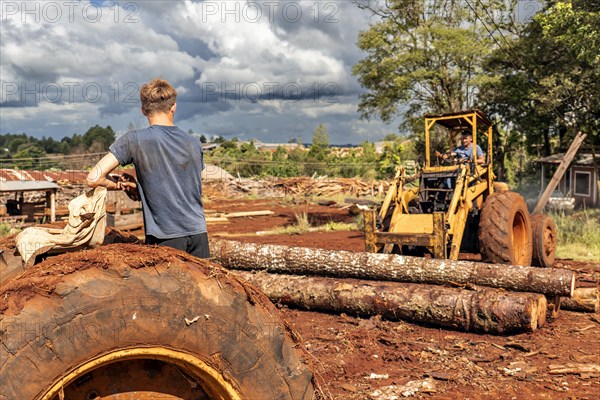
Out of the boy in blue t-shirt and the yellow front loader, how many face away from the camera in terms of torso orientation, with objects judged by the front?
1

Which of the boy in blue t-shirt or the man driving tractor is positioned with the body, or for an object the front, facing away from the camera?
the boy in blue t-shirt

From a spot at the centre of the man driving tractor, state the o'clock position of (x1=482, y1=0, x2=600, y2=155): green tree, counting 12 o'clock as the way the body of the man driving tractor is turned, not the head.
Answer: The green tree is roughly at 5 o'clock from the man driving tractor.

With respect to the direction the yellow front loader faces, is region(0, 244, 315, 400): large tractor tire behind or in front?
in front

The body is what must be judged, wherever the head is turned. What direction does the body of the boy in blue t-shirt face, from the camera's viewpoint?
away from the camera

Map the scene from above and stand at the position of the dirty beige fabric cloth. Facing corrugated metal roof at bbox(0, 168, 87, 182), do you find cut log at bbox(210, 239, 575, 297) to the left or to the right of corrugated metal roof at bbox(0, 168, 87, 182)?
right

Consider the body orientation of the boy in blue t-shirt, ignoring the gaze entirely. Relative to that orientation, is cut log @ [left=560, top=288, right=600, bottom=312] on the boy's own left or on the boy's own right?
on the boy's own right

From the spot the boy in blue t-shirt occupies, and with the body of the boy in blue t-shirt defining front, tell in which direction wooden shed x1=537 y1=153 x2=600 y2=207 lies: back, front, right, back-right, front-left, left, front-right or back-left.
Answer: front-right

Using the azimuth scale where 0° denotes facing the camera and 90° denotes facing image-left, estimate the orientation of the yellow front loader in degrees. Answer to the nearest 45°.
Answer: approximately 45°

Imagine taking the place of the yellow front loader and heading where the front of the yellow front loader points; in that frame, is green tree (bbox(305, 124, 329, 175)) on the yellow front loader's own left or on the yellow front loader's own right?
on the yellow front loader's own right

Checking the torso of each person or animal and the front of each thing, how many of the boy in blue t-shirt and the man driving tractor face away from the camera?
1

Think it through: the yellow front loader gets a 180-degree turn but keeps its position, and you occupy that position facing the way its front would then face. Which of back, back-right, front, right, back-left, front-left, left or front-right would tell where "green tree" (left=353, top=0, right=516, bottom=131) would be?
front-left

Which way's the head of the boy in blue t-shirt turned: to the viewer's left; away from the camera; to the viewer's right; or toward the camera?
away from the camera

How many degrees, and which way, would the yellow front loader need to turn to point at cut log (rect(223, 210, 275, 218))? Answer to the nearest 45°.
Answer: approximately 90° to its right
